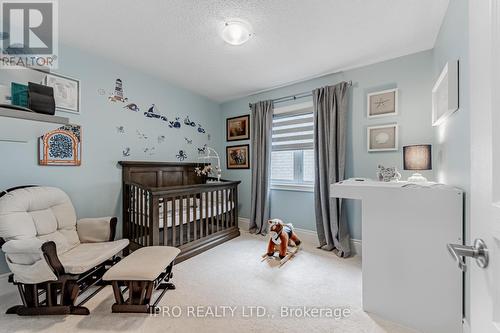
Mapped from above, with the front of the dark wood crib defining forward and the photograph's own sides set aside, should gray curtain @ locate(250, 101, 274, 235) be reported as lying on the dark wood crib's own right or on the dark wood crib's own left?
on the dark wood crib's own left

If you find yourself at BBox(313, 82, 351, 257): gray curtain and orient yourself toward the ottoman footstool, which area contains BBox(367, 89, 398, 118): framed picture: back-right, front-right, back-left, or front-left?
back-left

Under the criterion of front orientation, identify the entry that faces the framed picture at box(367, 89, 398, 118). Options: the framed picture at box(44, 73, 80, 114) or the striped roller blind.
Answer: the framed picture at box(44, 73, 80, 114)

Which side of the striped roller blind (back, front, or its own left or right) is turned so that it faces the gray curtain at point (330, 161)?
left

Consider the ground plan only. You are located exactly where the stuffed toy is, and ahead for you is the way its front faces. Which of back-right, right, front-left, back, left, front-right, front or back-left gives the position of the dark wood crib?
front-right

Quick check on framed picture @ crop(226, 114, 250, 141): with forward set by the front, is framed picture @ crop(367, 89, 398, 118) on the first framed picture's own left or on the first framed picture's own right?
on the first framed picture's own left

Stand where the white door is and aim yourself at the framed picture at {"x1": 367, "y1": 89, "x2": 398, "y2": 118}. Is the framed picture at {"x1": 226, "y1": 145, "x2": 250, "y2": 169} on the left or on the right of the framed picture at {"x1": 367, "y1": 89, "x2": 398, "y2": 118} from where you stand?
left

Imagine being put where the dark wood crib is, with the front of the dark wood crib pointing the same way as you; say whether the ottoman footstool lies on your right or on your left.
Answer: on your right
